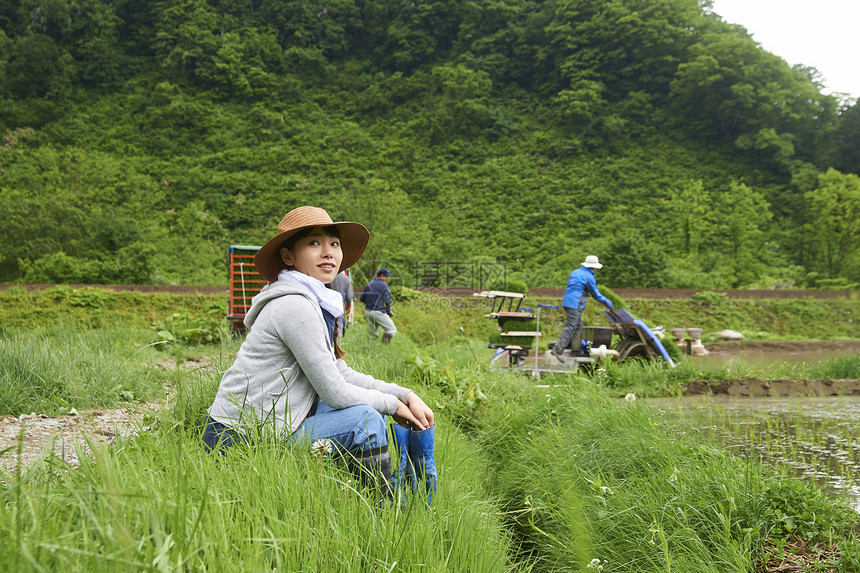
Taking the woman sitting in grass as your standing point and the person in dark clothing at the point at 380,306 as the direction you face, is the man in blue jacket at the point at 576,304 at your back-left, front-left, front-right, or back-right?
front-right

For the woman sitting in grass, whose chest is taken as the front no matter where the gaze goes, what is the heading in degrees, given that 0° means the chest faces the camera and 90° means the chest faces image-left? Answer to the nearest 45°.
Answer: approximately 270°

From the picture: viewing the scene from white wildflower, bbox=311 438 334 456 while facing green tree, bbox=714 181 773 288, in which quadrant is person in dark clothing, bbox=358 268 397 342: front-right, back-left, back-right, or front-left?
front-left

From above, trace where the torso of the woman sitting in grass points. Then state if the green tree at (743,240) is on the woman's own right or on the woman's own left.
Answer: on the woman's own left

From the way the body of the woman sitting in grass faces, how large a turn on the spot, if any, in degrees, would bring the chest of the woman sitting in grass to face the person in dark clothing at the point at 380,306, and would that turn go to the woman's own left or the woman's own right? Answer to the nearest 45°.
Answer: approximately 90° to the woman's own left

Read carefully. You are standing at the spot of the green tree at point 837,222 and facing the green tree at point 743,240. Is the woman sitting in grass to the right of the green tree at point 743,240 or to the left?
left

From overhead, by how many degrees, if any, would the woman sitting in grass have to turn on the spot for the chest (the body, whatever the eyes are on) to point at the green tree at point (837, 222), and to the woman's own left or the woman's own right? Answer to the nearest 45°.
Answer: approximately 45° to the woman's own left
